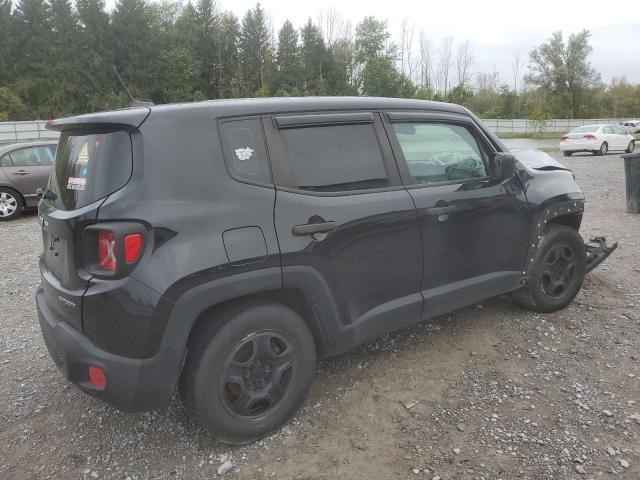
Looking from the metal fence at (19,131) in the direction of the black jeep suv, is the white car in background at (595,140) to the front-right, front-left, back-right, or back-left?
front-left

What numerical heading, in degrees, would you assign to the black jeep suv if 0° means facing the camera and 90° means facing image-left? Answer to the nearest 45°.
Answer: approximately 225°

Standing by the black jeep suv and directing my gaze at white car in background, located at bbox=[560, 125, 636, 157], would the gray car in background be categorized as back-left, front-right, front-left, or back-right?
front-left

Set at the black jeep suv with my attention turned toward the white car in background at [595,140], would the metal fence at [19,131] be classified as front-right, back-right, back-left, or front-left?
front-left

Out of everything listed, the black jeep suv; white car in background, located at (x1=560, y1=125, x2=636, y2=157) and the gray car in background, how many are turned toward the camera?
0

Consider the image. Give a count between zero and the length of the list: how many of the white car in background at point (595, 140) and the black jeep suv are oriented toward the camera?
0

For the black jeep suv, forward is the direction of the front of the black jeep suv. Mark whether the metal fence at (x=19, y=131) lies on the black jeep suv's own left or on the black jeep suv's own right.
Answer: on the black jeep suv's own left
